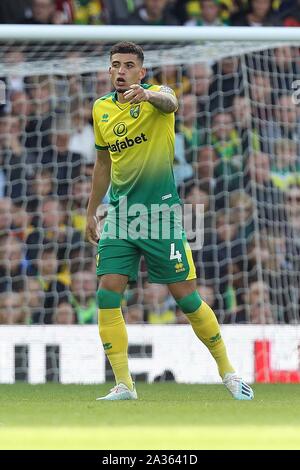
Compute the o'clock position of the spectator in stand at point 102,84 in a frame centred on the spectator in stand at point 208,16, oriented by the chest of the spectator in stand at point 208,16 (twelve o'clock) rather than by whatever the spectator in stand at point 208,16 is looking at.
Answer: the spectator in stand at point 102,84 is roughly at 2 o'clock from the spectator in stand at point 208,16.
